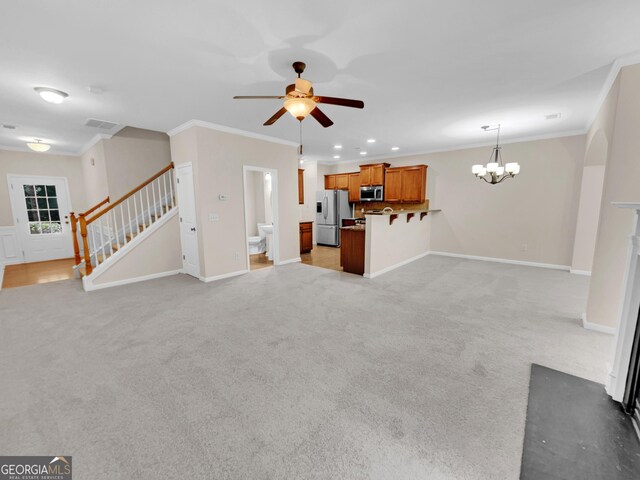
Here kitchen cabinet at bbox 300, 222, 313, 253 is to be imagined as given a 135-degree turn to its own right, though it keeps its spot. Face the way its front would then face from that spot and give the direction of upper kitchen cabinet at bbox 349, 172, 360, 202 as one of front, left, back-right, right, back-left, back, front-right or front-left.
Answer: back-right

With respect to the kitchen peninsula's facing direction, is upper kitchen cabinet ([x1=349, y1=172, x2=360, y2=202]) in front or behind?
behind

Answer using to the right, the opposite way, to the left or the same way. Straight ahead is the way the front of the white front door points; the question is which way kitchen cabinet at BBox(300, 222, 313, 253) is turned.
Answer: the same way

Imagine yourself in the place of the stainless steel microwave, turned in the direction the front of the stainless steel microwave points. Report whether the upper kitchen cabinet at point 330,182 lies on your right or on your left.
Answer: on your right

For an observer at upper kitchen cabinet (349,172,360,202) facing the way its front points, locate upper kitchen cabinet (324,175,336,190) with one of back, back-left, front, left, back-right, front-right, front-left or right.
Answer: right

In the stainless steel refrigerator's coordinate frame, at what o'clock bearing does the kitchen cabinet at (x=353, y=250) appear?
The kitchen cabinet is roughly at 10 o'clock from the stainless steel refrigerator.

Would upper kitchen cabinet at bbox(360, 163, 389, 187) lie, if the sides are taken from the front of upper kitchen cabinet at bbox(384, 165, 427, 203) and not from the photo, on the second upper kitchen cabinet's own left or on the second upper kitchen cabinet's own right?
on the second upper kitchen cabinet's own right

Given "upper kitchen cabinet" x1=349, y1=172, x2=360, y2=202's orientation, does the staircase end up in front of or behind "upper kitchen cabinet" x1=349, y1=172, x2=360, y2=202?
in front

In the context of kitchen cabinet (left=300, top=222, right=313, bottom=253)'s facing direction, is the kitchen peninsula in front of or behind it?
in front

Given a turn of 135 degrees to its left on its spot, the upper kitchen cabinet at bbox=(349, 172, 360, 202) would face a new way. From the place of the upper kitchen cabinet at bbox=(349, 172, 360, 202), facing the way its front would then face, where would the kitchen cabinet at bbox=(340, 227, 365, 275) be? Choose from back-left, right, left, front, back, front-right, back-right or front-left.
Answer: right

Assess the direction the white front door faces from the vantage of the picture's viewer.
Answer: facing the viewer

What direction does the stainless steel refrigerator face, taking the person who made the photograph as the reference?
facing the viewer and to the left of the viewer

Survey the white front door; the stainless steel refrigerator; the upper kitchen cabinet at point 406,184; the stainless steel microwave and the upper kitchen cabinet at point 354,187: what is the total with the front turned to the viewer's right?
0

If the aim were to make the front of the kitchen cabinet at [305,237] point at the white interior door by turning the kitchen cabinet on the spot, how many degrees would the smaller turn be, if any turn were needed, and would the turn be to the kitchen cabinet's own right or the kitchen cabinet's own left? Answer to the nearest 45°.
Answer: approximately 90° to the kitchen cabinet's own right

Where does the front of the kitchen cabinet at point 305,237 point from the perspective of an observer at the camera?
facing the viewer and to the right of the viewer

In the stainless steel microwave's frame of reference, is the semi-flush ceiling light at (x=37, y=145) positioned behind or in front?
in front
